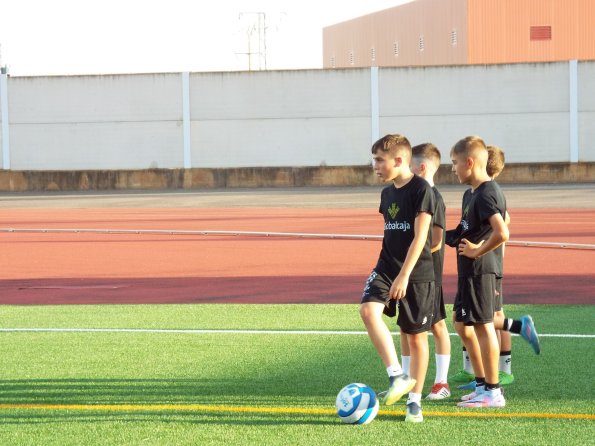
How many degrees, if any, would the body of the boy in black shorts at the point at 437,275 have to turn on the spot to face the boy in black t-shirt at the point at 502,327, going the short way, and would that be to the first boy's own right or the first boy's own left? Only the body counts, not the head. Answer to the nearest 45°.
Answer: approximately 135° to the first boy's own right

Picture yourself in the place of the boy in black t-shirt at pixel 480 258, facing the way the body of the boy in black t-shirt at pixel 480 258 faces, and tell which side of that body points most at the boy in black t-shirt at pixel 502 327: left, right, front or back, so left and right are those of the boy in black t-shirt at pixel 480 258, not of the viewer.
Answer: right

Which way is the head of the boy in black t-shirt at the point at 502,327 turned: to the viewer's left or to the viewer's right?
to the viewer's left

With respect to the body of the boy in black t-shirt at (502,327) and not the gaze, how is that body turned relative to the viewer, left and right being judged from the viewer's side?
facing to the left of the viewer

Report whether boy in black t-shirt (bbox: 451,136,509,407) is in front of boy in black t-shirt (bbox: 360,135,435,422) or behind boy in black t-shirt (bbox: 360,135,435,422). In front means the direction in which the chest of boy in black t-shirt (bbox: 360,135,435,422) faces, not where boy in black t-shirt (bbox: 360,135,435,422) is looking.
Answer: behind

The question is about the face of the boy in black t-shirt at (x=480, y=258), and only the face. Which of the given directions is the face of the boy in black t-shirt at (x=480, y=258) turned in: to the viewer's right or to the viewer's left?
to the viewer's left

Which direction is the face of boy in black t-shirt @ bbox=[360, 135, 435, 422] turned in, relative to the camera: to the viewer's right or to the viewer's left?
to the viewer's left

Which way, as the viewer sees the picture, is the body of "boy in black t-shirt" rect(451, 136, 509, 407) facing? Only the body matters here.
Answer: to the viewer's left

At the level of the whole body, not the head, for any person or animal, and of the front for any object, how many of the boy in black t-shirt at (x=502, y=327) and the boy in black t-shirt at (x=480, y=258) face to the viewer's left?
2

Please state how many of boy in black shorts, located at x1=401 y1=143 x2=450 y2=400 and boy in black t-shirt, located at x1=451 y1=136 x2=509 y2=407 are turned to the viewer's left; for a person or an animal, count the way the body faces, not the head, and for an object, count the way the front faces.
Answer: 2

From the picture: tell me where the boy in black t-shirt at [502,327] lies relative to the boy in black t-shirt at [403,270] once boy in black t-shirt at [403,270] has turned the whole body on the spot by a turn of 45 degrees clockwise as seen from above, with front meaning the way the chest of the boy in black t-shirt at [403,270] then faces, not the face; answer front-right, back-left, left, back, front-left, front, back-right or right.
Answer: back-right

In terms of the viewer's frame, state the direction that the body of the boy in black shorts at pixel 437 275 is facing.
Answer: to the viewer's left
